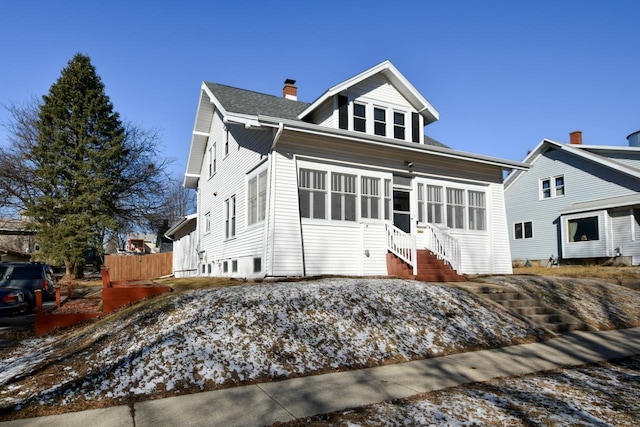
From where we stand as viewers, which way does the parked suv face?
facing away from the viewer and to the left of the viewer

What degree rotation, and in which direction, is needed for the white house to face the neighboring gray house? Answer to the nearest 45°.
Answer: approximately 90° to its left

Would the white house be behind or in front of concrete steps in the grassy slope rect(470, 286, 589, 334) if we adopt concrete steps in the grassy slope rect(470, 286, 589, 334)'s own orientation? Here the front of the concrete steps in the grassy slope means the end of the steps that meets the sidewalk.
behind

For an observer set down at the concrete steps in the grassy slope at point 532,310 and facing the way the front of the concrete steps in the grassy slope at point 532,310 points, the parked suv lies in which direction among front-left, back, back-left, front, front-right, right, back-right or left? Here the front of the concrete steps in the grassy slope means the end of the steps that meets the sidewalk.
back-right

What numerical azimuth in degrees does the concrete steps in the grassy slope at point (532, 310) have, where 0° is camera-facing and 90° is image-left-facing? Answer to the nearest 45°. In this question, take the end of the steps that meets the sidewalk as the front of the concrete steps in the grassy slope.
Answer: approximately 315°

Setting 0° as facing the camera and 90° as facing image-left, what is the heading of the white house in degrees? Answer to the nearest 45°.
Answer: approximately 315°

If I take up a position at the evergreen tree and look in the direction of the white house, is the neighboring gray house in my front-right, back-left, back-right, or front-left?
front-left

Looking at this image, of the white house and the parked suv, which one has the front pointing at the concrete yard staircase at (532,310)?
the white house

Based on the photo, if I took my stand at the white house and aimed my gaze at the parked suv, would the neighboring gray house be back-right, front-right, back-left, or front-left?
back-right

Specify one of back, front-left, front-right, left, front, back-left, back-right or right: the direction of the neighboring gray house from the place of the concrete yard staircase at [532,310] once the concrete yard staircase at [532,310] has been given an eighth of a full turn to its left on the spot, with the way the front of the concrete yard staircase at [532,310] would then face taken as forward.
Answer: left

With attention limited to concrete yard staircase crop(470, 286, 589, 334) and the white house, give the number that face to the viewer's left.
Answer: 0

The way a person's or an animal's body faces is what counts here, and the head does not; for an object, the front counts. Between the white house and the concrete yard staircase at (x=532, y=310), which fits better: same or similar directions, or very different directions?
same or similar directions
